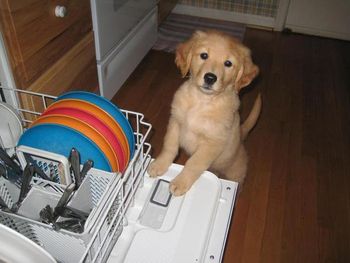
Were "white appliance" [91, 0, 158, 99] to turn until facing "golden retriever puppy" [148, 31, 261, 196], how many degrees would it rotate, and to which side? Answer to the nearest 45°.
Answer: approximately 45° to its right

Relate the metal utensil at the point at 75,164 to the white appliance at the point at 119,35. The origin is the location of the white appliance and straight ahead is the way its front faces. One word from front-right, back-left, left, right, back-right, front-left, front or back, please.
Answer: front-right

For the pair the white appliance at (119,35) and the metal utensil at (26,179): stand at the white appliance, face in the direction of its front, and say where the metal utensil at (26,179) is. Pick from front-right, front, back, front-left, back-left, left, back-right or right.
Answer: front-right

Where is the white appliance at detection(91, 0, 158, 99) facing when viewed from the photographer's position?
facing the viewer and to the right of the viewer

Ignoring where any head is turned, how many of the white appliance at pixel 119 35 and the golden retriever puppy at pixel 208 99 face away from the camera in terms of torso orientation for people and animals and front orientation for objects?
0

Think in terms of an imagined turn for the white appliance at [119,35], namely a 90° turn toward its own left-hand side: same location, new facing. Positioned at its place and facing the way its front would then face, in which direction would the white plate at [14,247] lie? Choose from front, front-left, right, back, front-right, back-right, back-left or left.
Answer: back-right

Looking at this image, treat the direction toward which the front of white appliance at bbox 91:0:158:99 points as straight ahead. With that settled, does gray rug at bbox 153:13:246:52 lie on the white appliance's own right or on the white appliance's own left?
on the white appliance's own left

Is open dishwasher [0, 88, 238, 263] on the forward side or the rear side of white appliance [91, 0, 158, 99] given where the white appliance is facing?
on the forward side

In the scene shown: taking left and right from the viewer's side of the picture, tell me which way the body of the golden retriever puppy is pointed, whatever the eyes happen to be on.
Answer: facing the viewer and to the left of the viewer

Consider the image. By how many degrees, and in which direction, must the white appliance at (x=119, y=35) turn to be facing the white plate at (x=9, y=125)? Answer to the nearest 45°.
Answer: approximately 45° to its right
